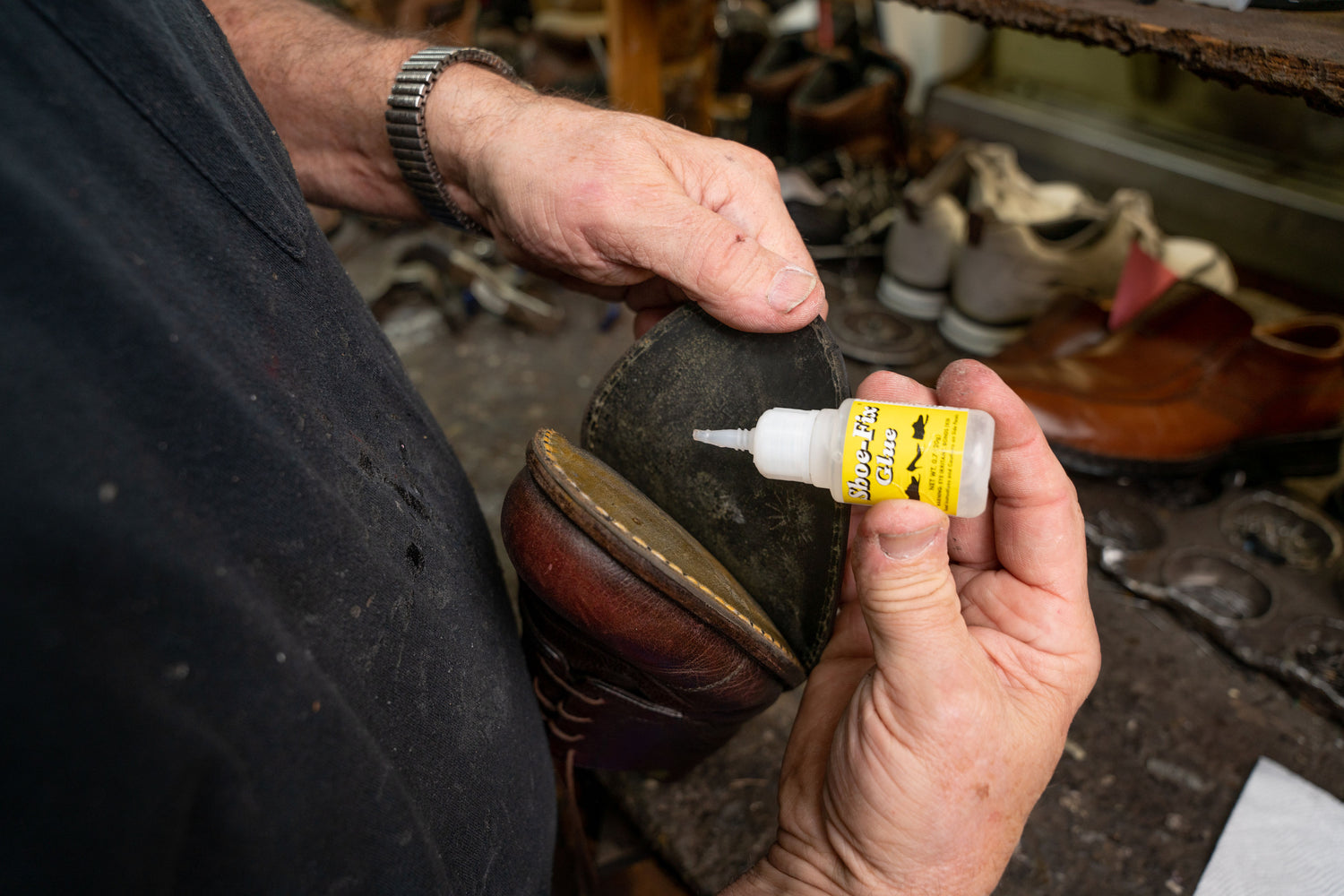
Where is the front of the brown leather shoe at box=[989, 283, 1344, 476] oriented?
to the viewer's left

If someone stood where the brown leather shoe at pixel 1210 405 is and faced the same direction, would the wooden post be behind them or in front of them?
in front
